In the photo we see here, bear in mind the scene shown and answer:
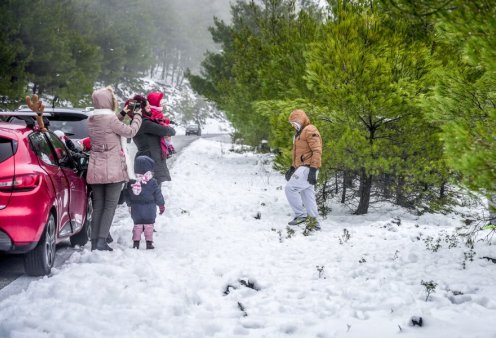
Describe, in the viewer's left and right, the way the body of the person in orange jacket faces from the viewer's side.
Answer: facing the viewer and to the left of the viewer

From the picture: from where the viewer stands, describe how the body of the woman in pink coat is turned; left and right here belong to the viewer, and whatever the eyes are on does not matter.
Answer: facing away from the viewer and to the right of the viewer

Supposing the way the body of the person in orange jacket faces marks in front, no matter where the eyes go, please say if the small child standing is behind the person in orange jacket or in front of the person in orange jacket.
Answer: in front

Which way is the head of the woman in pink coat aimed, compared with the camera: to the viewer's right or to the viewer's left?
to the viewer's right

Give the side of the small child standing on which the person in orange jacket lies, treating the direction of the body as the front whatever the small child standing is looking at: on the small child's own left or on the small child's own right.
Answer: on the small child's own right

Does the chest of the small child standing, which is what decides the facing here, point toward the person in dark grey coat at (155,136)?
yes

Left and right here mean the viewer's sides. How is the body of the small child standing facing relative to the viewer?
facing away from the viewer

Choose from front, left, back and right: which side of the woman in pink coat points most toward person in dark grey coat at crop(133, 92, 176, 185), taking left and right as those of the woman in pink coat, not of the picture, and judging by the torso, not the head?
front

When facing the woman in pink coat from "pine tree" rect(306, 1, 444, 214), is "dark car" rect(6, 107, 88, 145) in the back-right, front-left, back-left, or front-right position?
front-right

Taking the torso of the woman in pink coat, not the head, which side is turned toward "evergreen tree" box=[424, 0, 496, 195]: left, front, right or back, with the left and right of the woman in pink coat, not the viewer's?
right

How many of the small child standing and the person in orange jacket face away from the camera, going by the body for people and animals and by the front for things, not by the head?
1

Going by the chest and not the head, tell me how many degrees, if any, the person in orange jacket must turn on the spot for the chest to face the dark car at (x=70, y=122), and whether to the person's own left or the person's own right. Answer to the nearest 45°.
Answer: approximately 45° to the person's own right

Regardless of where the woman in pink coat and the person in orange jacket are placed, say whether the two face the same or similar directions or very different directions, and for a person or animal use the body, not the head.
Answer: very different directions
